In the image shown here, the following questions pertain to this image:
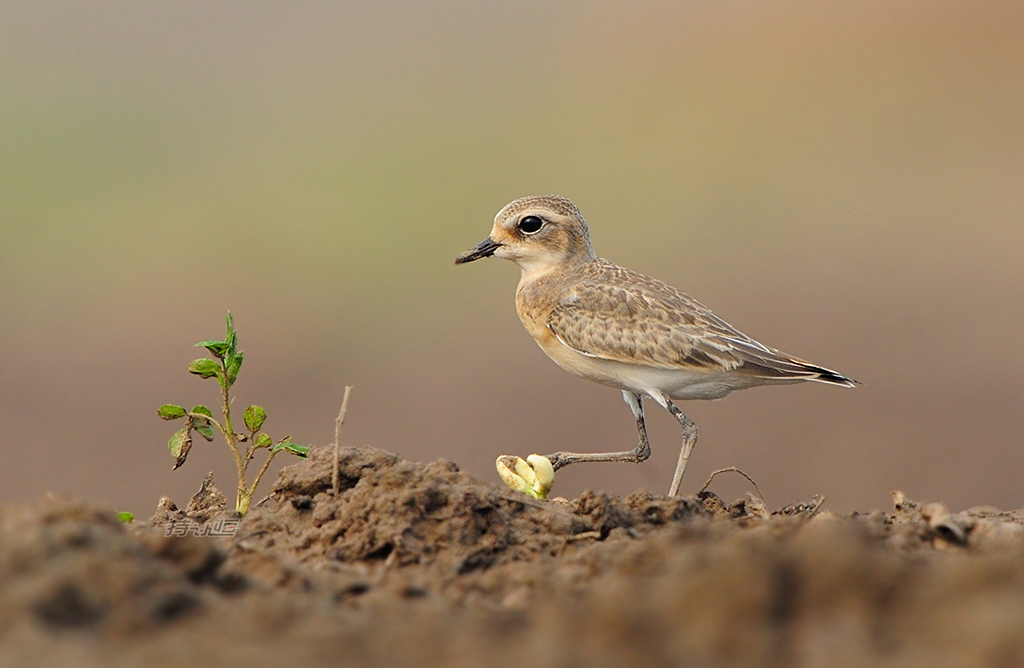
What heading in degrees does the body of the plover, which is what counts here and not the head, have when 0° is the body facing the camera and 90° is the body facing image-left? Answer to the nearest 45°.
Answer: approximately 90°

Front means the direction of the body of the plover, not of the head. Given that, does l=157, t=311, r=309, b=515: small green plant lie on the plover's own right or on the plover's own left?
on the plover's own left
